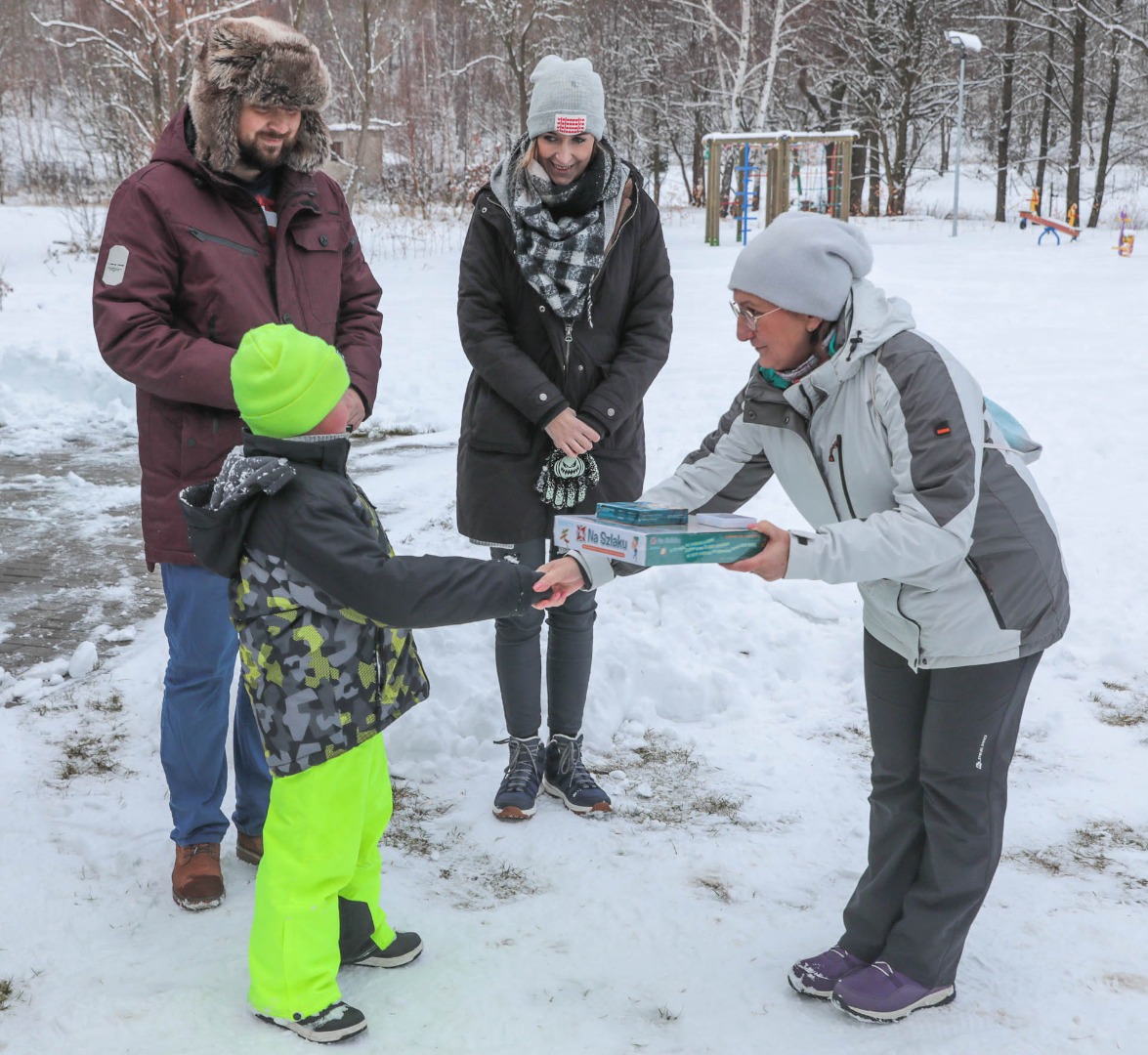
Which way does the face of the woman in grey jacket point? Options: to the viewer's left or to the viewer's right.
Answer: to the viewer's left

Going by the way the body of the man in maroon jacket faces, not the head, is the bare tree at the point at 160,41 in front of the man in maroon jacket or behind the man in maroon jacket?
behind

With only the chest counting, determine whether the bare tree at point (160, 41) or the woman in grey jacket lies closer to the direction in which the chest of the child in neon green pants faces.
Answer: the woman in grey jacket

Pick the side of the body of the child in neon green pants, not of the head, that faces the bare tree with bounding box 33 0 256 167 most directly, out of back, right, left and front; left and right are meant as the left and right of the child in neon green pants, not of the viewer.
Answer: left

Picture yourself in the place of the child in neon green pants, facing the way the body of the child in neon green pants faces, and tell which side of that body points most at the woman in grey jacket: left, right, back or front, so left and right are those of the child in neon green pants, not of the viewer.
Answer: front

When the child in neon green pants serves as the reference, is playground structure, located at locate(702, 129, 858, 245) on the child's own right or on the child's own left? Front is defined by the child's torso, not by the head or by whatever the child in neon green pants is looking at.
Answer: on the child's own left

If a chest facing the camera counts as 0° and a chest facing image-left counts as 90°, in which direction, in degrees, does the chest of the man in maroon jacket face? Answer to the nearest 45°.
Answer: approximately 315°

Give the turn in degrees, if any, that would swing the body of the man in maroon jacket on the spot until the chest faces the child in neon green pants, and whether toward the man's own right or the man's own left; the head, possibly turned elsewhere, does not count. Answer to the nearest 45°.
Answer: approximately 45° to the man's own right

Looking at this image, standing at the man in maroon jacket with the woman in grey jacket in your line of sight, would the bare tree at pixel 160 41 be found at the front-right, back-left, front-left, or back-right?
back-left

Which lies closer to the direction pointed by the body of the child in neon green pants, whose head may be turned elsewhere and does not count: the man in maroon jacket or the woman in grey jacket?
the woman in grey jacket

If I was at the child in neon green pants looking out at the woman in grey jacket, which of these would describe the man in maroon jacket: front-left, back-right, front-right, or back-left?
back-left

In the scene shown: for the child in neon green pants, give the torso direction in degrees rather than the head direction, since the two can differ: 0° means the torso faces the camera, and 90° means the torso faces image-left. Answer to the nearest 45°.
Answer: approximately 270°

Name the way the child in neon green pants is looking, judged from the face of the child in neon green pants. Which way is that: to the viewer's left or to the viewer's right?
to the viewer's right

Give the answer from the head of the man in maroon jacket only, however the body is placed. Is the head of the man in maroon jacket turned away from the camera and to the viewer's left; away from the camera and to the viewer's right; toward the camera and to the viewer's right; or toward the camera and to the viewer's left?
toward the camera and to the viewer's right

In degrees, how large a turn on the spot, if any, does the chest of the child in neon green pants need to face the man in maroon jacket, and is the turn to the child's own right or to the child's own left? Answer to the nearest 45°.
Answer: approximately 90° to the child's own left

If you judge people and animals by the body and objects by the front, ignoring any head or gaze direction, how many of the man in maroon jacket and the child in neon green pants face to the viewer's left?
0
